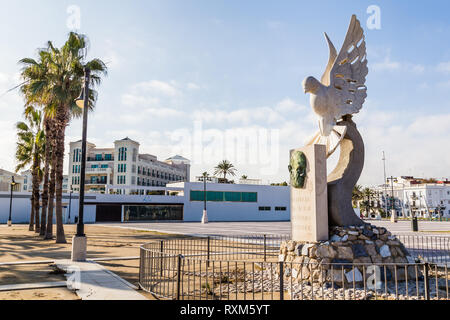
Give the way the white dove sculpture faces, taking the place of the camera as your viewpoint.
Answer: facing the viewer and to the left of the viewer

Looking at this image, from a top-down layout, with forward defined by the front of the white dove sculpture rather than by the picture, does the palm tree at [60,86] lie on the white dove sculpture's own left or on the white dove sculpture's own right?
on the white dove sculpture's own right

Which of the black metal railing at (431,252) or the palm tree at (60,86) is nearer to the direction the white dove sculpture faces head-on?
the palm tree

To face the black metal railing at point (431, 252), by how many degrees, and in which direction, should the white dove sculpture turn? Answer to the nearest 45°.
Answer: approximately 180°

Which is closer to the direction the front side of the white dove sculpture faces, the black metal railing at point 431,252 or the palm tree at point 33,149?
the palm tree
